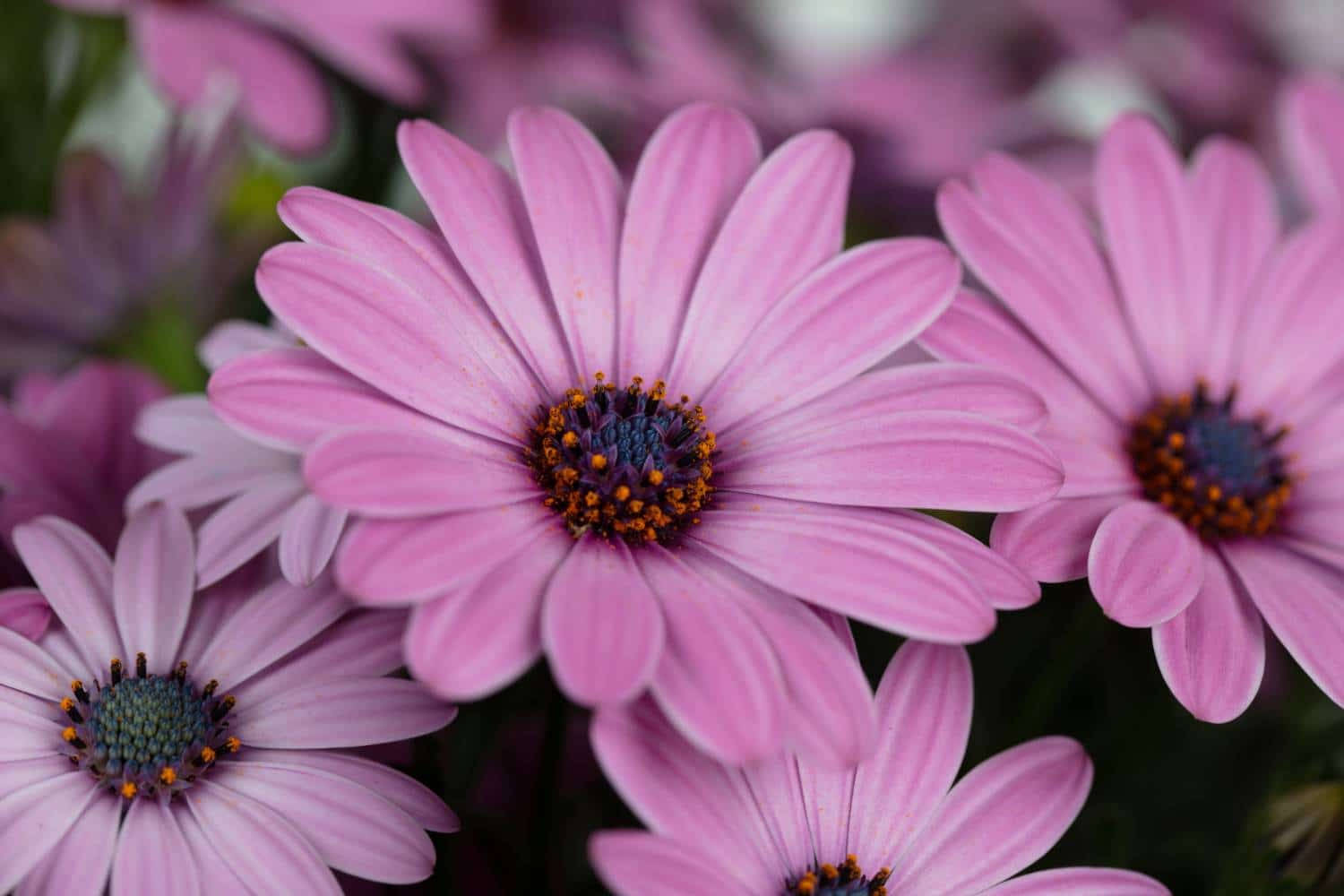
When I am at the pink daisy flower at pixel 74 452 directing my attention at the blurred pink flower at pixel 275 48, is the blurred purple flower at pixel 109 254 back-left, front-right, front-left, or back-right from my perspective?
front-left

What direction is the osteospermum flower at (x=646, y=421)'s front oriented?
toward the camera

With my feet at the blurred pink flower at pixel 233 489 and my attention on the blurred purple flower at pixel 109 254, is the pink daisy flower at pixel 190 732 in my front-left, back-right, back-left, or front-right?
back-left

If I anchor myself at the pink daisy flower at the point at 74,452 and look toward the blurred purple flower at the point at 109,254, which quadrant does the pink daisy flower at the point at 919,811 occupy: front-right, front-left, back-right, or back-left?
back-right

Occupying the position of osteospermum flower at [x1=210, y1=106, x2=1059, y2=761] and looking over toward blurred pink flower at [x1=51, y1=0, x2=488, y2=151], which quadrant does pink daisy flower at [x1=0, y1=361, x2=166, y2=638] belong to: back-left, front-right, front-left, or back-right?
front-left
